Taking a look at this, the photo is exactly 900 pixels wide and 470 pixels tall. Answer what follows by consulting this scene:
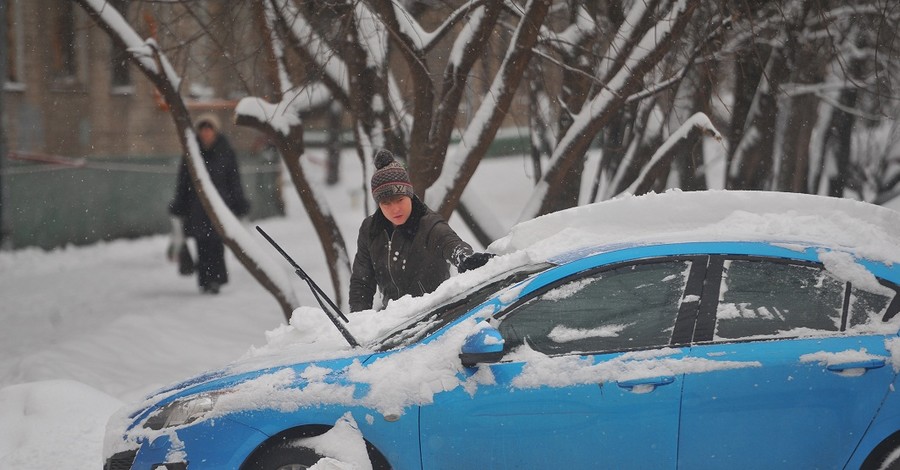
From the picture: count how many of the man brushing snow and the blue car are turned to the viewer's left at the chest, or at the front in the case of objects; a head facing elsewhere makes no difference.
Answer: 1

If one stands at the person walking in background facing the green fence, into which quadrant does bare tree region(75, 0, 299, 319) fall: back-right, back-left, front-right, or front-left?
back-left

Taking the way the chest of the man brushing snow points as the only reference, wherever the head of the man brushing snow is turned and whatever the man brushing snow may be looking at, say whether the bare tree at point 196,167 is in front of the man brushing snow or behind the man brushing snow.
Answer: behind

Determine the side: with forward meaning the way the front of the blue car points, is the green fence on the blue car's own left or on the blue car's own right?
on the blue car's own right

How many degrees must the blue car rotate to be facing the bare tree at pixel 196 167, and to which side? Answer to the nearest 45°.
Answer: approximately 45° to its right

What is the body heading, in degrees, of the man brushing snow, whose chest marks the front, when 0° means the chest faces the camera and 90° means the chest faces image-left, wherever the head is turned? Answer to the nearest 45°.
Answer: approximately 0°

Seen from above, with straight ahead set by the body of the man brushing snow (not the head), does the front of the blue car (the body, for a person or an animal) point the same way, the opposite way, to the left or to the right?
to the right

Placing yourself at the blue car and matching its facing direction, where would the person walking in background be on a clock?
The person walking in background is roughly at 2 o'clock from the blue car.

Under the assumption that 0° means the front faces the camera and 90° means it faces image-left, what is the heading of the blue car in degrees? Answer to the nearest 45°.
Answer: approximately 90°

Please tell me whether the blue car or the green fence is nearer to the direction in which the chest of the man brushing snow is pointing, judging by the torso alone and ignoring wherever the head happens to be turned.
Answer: the blue car

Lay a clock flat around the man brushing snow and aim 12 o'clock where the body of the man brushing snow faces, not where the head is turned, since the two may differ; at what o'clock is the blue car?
The blue car is roughly at 11 o'clock from the man brushing snow.
